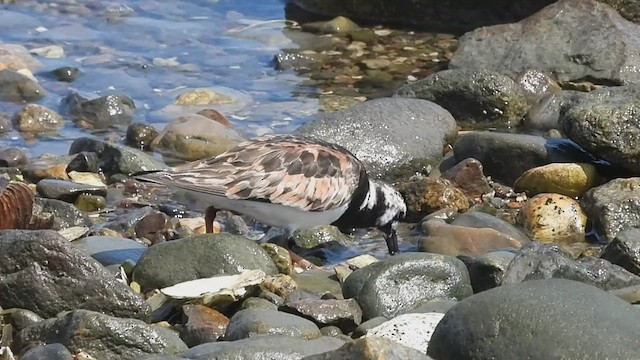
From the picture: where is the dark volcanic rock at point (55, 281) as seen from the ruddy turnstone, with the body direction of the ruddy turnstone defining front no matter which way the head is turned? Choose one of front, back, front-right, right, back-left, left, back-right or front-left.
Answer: back-right

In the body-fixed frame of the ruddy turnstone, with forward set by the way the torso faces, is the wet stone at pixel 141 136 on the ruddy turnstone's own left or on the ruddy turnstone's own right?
on the ruddy turnstone's own left

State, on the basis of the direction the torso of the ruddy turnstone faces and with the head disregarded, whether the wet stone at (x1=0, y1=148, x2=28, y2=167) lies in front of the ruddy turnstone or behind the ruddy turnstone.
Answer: behind

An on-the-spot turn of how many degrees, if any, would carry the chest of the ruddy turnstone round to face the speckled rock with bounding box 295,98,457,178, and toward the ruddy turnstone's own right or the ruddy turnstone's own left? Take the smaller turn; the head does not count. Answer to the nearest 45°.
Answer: approximately 45° to the ruddy turnstone's own left

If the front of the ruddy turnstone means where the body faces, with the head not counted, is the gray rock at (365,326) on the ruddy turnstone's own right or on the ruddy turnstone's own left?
on the ruddy turnstone's own right

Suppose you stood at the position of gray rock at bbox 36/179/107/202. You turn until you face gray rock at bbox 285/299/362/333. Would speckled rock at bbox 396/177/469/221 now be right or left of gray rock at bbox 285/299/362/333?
left

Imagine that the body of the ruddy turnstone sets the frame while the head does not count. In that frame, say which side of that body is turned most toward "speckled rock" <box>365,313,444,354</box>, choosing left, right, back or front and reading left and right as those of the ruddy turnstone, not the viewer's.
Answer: right

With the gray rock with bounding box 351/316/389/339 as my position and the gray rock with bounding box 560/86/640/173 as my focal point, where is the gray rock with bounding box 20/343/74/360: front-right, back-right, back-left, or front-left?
back-left

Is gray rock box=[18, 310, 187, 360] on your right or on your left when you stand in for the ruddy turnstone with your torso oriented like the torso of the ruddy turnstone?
on your right

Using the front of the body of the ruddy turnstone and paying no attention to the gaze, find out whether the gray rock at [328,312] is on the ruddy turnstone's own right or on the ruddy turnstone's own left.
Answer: on the ruddy turnstone's own right

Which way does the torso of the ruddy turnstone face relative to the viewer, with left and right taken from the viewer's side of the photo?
facing to the right of the viewer
